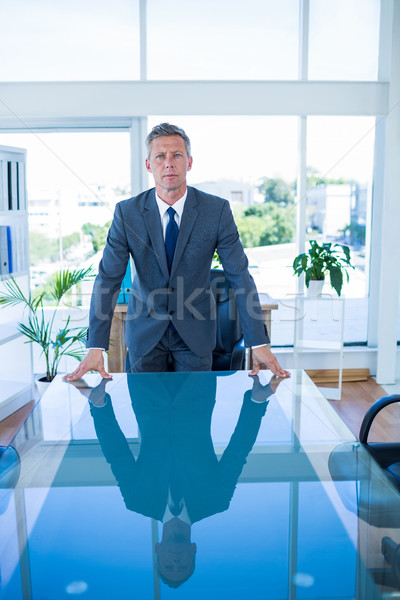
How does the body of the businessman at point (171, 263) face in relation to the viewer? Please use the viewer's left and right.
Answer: facing the viewer

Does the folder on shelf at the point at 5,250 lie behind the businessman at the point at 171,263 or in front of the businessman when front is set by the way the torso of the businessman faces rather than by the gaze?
behind

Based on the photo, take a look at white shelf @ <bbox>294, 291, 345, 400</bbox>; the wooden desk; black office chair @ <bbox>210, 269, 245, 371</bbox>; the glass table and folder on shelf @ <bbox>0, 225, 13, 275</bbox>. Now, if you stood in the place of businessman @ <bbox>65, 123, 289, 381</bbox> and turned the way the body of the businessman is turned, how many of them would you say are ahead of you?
1

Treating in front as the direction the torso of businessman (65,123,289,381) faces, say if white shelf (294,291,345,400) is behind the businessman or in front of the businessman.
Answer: behind

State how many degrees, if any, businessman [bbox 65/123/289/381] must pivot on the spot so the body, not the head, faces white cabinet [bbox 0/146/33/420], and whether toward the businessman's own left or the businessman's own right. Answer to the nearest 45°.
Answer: approximately 135° to the businessman's own right

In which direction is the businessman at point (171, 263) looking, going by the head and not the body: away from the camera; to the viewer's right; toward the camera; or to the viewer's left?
toward the camera

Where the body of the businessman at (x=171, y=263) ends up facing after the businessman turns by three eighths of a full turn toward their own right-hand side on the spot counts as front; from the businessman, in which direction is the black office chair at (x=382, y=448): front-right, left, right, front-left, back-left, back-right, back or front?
back

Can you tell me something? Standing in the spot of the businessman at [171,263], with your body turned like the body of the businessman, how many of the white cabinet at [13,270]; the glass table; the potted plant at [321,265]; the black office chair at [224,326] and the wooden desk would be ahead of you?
1

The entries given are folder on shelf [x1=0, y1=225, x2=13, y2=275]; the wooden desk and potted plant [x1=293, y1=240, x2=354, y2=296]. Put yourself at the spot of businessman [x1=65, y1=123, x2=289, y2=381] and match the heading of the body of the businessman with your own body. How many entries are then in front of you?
0

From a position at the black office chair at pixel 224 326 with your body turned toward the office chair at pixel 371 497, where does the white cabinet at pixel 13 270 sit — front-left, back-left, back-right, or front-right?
back-right

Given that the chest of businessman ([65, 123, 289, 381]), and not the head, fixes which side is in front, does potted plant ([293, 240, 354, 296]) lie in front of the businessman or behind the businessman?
behind

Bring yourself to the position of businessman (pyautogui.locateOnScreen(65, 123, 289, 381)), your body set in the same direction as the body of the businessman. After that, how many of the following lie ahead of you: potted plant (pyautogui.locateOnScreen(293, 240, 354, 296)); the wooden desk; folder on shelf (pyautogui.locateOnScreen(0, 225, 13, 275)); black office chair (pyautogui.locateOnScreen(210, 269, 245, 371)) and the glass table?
1

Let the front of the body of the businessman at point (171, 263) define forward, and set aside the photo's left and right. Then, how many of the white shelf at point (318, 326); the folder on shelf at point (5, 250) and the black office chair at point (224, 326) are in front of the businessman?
0

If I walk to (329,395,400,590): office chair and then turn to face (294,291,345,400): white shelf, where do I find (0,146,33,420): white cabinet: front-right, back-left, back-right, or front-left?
front-left

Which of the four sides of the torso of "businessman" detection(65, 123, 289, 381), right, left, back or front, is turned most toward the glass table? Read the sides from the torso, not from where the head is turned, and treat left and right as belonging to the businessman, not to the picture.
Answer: front
